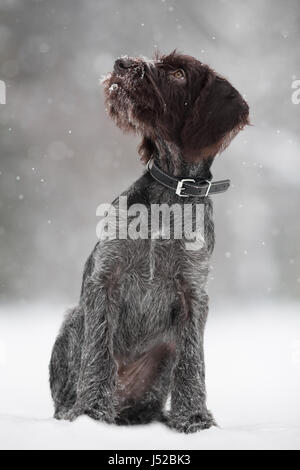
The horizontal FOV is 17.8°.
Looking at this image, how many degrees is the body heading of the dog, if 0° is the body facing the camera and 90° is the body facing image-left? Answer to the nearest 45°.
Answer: approximately 0°
